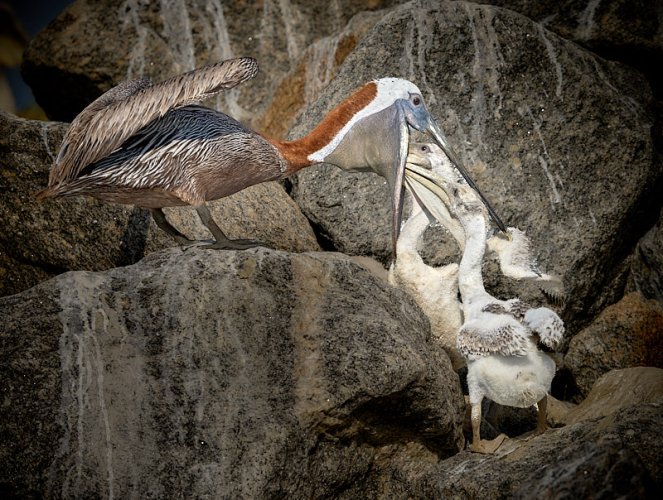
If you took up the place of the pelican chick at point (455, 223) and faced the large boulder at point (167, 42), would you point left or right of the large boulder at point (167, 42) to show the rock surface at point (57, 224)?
left

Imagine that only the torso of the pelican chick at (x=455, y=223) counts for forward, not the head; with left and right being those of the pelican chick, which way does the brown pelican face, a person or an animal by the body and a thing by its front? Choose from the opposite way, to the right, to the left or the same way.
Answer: the opposite way

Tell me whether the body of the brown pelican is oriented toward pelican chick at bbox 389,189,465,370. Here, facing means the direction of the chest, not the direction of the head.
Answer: yes

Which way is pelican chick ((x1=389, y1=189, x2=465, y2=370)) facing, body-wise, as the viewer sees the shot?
to the viewer's left

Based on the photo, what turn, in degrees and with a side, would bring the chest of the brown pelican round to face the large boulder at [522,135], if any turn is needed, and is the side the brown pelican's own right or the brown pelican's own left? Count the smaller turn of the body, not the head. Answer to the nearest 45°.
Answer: approximately 45° to the brown pelican's own left

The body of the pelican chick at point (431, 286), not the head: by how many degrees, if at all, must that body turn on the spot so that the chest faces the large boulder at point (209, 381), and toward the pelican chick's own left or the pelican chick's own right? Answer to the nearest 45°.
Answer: approximately 45° to the pelican chick's own left

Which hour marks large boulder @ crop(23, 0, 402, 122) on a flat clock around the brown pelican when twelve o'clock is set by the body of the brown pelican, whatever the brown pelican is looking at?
The large boulder is roughly at 9 o'clock from the brown pelican.

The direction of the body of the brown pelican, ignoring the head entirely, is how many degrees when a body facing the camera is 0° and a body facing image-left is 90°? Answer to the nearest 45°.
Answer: approximately 270°

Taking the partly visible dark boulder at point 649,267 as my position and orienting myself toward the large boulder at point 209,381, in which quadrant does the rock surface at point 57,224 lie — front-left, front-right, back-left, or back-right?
front-right

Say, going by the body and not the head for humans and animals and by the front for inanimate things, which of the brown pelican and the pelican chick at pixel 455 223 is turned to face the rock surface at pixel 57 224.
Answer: the pelican chick

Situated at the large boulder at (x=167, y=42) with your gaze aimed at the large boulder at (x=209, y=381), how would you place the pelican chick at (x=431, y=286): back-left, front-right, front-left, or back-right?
front-left

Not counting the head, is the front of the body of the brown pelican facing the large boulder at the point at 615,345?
yes

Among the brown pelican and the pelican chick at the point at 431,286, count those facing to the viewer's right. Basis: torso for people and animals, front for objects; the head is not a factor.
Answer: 1

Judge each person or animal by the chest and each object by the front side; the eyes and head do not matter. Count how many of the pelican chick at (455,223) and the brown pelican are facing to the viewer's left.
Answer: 1

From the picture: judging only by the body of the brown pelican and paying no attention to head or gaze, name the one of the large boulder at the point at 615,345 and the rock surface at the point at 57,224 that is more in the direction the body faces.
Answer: the large boulder

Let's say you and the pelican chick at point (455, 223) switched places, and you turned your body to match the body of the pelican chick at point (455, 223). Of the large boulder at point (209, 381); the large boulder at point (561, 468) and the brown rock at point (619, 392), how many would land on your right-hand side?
0
